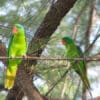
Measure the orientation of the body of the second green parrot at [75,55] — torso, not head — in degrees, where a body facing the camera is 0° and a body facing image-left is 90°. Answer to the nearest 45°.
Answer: approximately 90°

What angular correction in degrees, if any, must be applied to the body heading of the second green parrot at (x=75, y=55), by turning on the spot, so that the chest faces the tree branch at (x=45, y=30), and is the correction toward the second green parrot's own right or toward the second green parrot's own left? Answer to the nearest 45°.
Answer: approximately 45° to the second green parrot's own right
